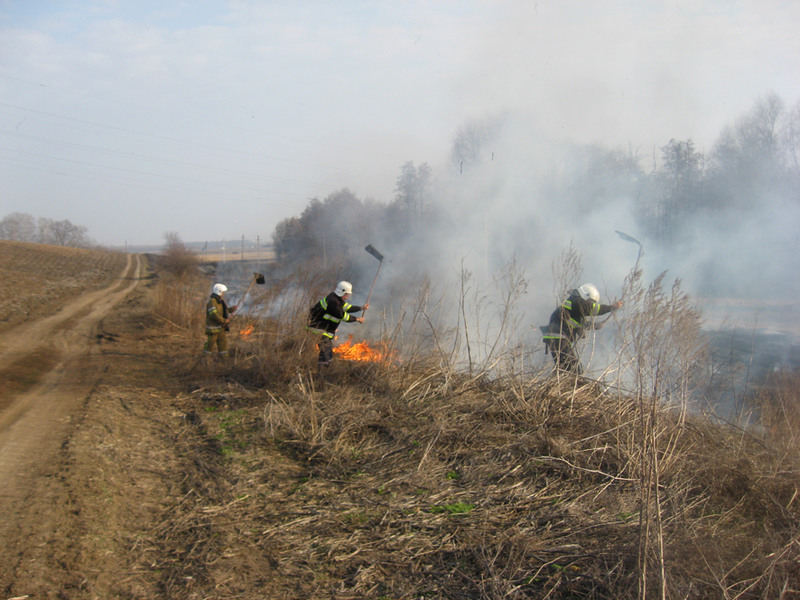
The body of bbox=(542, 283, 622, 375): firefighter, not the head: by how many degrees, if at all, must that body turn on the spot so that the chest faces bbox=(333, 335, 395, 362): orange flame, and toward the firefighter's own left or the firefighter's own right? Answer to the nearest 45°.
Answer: approximately 180°

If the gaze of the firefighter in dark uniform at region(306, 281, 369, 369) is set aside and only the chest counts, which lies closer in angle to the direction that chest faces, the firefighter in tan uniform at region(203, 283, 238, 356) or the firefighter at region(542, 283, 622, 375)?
the firefighter

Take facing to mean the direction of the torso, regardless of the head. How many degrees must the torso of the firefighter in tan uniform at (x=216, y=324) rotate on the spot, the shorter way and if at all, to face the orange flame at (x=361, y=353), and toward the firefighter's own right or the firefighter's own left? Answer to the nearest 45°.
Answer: approximately 45° to the firefighter's own right

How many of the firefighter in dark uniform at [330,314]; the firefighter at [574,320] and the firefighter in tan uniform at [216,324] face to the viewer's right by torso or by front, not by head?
3

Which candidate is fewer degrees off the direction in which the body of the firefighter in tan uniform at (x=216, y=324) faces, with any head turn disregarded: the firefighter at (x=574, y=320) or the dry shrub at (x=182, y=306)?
the firefighter

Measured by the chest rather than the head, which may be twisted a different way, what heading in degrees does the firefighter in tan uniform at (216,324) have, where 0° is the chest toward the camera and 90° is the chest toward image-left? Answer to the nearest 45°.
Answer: approximately 270°

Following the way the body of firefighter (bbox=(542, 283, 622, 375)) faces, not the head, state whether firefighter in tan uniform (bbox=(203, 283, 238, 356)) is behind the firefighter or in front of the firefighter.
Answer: behind

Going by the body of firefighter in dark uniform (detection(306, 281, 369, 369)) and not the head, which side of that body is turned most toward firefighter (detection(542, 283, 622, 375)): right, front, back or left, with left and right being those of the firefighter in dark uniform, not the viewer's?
front

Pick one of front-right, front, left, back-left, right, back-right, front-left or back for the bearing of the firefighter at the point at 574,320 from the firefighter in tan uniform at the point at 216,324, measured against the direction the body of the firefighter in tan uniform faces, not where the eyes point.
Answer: front-right

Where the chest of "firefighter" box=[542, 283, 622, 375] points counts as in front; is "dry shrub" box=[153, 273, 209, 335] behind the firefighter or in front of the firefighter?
behind

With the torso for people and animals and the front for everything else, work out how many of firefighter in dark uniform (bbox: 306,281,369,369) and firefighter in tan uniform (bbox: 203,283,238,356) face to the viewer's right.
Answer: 2

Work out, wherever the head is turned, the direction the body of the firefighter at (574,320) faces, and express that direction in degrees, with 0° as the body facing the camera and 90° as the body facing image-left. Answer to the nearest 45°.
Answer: approximately 270°

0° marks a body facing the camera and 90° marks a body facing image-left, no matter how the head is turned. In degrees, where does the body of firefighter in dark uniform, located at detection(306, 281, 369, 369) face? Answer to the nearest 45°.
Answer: approximately 270°
